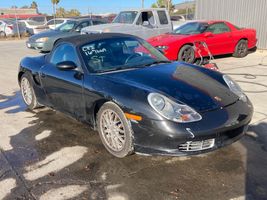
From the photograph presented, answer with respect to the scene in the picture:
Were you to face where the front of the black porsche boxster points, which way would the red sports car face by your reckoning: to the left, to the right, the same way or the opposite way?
to the right

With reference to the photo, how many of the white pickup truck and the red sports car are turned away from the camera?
0

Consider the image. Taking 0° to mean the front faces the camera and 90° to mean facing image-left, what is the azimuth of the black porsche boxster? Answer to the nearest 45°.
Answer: approximately 315°

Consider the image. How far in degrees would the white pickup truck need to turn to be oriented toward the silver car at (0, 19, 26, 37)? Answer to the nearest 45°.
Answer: approximately 90° to its right

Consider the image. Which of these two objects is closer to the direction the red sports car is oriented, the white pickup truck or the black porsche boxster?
the black porsche boxster

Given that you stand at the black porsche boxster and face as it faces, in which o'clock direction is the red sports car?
The red sports car is roughly at 8 o'clock from the black porsche boxster.

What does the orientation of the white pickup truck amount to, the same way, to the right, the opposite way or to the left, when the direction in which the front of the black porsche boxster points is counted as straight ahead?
to the right

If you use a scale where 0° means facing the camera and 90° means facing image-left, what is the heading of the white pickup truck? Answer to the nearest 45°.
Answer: approximately 45°

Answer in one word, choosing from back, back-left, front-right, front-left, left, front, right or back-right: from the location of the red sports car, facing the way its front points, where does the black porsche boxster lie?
front-left

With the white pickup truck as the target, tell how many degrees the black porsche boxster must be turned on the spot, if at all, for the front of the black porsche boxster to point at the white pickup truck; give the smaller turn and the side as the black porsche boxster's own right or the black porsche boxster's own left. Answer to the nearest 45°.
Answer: approximately 135° to the black porsche boxster's own left

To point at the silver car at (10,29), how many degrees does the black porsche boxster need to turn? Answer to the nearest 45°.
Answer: approximately 180°

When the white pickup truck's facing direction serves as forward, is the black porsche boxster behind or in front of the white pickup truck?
in front

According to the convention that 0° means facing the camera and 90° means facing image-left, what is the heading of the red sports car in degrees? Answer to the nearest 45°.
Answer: approximately 45°

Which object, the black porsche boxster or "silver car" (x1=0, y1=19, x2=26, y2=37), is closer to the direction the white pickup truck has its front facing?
the black porsche boxster
